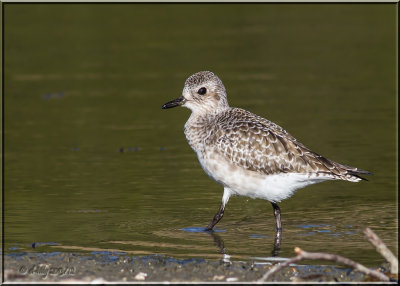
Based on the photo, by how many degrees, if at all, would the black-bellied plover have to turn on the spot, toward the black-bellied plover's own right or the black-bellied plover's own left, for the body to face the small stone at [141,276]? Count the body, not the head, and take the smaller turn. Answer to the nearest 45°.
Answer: approximately 45° to the black-bellied plover's own left

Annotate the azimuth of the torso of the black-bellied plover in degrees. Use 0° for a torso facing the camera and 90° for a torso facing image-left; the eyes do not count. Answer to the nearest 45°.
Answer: approximately 90°

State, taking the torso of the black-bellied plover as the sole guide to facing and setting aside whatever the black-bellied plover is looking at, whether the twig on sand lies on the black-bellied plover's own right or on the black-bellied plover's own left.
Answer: on the black-bellied plover's own left

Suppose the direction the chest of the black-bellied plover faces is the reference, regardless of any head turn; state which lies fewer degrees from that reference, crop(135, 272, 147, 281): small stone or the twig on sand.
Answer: the small stone

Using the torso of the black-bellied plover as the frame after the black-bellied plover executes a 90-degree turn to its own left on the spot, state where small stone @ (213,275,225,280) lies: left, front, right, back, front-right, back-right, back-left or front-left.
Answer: front
